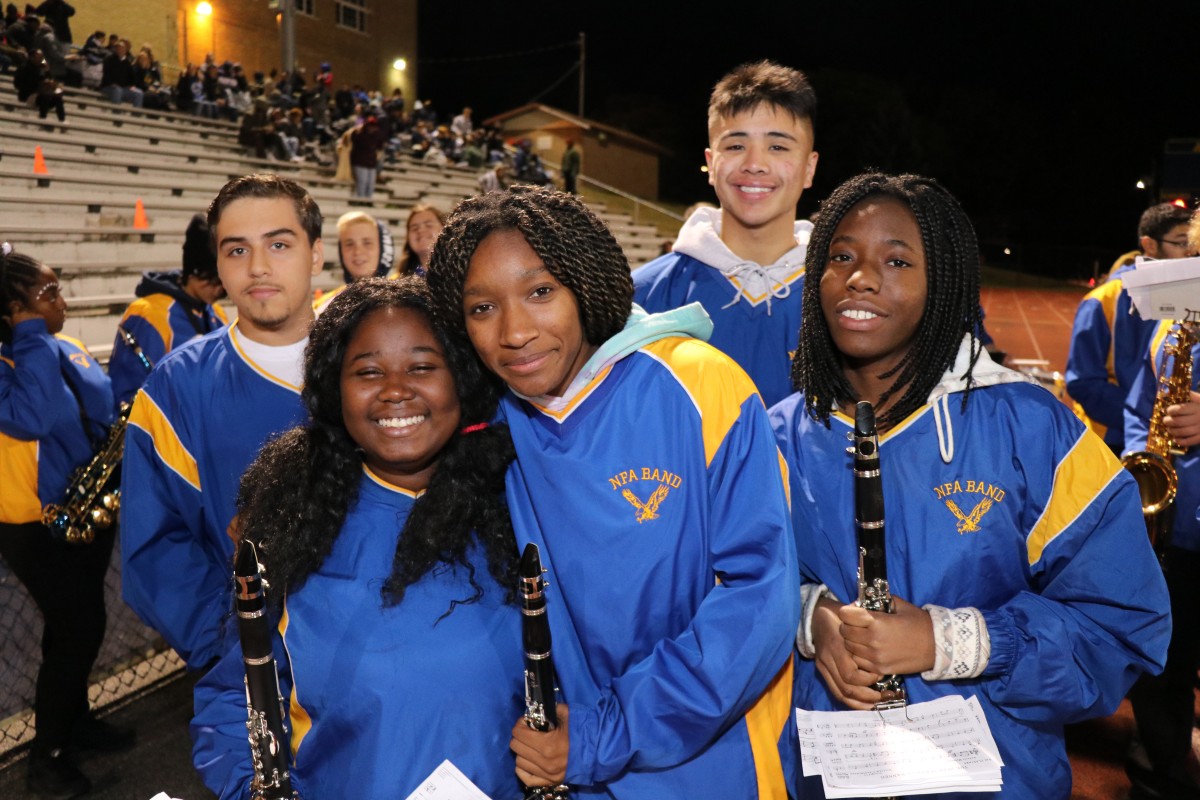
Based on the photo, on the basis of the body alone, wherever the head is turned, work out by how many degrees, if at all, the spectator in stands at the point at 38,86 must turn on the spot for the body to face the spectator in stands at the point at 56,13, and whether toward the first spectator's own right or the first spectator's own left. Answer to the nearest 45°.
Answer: approximately 135° to the first spectator's own left

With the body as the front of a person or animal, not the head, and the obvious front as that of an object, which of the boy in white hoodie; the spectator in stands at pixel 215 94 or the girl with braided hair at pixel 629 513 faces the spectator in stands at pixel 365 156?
the spectator in stands at pixel 215 94

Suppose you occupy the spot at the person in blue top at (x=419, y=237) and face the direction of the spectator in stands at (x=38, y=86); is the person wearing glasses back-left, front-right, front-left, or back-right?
back-right

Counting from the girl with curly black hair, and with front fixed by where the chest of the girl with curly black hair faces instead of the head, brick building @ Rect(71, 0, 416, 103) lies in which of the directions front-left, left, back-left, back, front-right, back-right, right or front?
back

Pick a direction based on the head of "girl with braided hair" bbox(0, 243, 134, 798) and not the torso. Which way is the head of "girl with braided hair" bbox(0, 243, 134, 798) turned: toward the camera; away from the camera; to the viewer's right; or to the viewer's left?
to the viewer's right

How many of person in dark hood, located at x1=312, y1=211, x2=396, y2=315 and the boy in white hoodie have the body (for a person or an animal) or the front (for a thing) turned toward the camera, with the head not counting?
2

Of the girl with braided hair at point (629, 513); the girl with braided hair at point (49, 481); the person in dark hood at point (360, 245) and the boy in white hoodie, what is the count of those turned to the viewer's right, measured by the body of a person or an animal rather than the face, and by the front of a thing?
1

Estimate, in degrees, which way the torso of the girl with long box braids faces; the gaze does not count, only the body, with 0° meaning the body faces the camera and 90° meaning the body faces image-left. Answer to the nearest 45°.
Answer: approximately 45°

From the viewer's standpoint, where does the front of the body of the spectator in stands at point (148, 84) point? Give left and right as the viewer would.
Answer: facing the viewer and to the right of the viewer

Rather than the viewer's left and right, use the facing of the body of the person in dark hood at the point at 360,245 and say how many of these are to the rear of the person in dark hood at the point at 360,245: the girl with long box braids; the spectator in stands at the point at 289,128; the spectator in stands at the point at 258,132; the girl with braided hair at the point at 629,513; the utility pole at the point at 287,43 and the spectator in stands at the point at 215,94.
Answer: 4

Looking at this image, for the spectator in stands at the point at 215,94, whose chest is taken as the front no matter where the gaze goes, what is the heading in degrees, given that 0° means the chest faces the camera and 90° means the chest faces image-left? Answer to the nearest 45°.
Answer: approximately 315°

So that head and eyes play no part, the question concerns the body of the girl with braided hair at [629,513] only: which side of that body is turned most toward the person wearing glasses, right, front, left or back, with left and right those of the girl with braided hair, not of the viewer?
back

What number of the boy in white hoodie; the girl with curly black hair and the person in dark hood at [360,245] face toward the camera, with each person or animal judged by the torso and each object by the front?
3

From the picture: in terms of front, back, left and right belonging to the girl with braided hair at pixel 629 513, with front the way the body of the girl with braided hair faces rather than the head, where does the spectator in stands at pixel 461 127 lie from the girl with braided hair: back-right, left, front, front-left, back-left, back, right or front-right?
back-right
